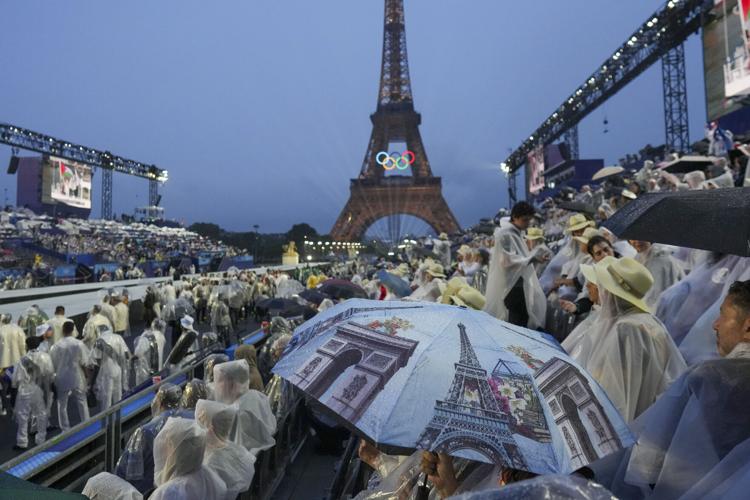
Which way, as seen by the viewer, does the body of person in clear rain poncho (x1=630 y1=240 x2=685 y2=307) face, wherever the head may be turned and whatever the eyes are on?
to the viewer's left

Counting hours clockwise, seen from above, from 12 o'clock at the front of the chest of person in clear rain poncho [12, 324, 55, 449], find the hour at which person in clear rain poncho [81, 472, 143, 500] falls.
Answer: person in clear rain poncho [81, 472, 143, 500] is roughly at 6 o'clock from person in clear rain poncho [12, 324, 55, 449].

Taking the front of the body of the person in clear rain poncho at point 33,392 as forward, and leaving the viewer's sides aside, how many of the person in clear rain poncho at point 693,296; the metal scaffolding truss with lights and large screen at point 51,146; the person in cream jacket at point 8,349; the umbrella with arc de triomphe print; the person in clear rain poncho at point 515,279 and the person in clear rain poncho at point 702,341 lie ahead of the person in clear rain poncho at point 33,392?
2

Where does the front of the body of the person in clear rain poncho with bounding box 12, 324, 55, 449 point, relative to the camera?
away from the camera

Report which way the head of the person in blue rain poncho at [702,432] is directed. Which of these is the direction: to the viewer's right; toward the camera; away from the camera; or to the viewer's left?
to the viewer's left

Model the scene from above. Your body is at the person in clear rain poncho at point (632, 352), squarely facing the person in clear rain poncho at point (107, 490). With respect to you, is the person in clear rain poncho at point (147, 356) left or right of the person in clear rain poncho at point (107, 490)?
right

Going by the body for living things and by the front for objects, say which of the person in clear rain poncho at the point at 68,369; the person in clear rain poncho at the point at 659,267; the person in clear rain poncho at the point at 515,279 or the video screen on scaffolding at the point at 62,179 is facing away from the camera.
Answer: the person in clear rain poncho at the point at 68,369

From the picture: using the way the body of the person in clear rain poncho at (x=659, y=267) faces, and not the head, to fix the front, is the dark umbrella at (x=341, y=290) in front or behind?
in front

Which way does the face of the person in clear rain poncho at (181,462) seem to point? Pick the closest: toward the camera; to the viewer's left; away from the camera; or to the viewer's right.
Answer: away from the camera
